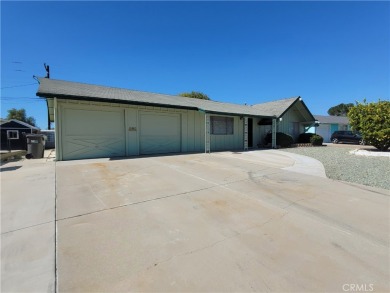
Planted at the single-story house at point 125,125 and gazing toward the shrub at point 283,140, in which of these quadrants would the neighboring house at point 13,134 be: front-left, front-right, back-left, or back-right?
back-left

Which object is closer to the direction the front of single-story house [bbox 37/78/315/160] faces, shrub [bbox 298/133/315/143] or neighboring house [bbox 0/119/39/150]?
the shrub

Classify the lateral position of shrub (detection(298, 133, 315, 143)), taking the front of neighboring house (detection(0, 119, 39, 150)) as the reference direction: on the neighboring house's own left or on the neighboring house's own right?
on the neighboring house's own left

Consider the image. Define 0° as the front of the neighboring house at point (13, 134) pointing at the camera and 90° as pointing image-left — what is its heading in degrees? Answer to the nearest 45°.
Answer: approximately 0°

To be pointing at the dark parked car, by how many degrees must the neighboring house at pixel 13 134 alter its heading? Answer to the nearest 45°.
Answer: approximately 45° to its left

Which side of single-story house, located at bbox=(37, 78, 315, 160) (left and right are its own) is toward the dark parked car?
left

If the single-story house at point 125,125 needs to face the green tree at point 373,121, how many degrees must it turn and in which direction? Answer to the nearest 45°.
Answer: approximately 45° to its left

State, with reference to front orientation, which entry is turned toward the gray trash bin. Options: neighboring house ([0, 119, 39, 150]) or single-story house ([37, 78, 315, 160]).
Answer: the neighboring house

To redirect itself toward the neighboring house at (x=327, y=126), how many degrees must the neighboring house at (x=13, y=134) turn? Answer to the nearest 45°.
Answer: approximately 45° to its left

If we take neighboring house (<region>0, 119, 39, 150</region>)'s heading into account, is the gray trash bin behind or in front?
in front
